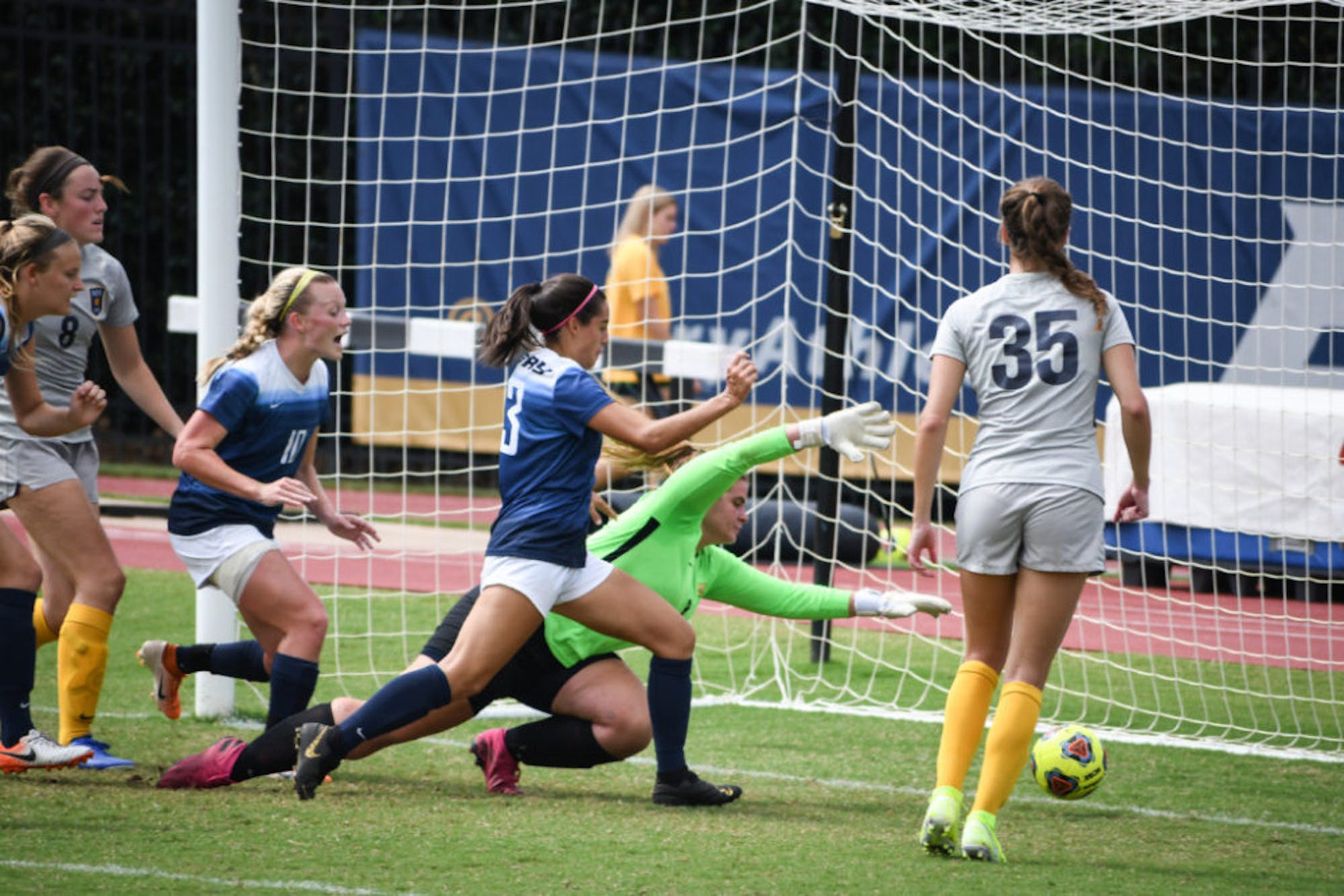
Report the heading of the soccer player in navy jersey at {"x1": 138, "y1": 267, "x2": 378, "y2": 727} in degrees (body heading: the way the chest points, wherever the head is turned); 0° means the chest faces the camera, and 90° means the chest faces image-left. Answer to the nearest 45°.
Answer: approximately 315°

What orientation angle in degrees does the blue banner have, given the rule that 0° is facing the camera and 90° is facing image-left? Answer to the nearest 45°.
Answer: approximately 0°

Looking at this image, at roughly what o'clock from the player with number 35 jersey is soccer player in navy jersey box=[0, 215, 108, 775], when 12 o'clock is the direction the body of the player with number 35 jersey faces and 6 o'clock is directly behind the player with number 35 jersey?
The soccer player in navy jersey is roughly at 9 o'clock from the player with number 35 jersey.

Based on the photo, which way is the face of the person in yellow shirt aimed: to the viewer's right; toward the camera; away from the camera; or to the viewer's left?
to the viewer's right

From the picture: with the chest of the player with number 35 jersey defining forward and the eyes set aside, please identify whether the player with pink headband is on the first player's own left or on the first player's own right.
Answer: on the first player's own left

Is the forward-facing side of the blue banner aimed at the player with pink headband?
yes

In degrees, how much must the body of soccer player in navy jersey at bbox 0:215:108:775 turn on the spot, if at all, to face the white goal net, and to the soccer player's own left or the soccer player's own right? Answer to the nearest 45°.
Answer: approximately 45° to the soccer player's own left

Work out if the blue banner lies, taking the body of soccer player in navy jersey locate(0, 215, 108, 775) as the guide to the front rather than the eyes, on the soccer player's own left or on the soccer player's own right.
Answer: on the soccer player's own left

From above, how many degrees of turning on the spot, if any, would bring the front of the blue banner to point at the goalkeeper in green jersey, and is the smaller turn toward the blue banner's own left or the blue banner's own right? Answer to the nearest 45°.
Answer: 0° — it already faces them

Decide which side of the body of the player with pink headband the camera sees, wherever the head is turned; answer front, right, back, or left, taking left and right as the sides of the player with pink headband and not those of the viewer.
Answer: right

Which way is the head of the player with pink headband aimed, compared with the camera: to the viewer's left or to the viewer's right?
to the viewer's right

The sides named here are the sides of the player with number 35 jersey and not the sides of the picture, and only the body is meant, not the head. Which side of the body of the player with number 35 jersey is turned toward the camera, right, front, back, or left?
back
